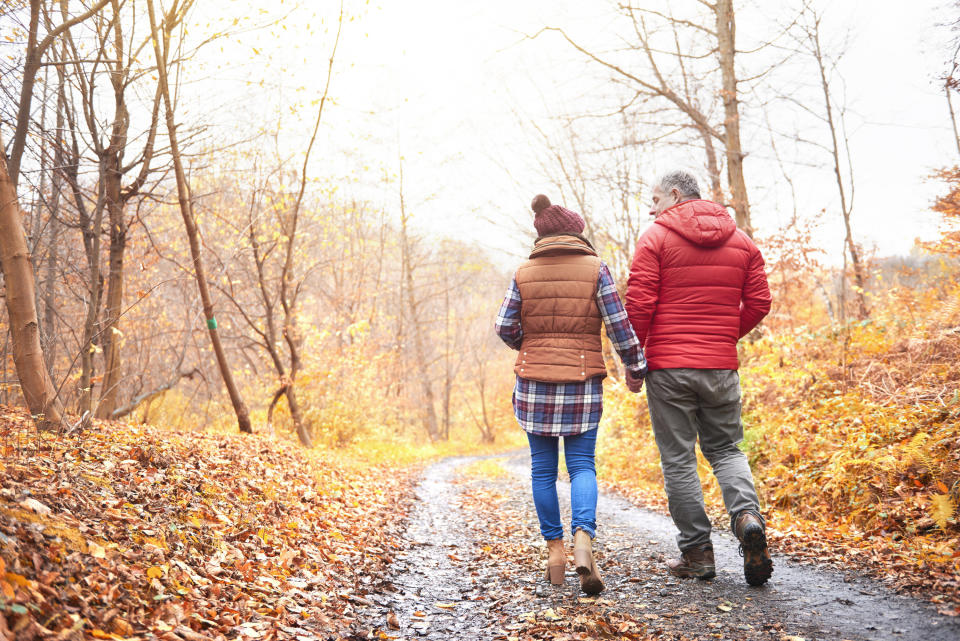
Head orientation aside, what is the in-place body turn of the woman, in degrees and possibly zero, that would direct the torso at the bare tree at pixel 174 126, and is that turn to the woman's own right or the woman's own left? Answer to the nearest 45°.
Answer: approximately 45° to the woman's own left

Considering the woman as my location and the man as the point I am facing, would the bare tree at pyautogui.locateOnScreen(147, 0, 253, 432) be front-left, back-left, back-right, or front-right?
back-left

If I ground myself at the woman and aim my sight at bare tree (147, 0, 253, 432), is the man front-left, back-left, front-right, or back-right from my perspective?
back-right

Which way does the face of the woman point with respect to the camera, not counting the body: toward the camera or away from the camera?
away from the camera

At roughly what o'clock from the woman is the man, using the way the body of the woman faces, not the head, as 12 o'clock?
The man is roughly at 3 o'clock from the woman.

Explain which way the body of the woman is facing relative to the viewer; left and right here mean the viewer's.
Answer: facing away from the viewer
